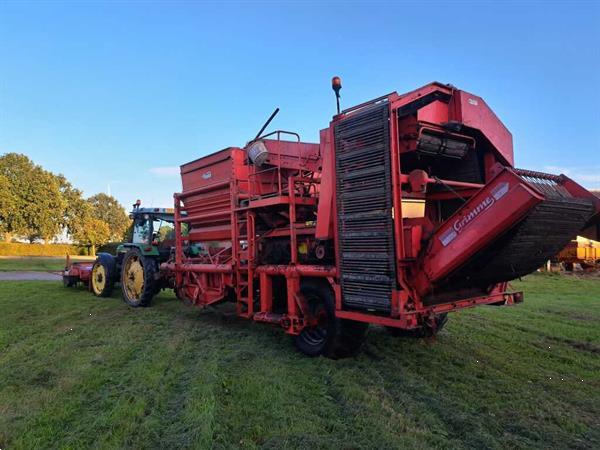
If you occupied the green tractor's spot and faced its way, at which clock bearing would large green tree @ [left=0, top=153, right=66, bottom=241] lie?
The large green tree is roughly at 1 o'clock from the green tractor.

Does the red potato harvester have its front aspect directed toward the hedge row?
yes

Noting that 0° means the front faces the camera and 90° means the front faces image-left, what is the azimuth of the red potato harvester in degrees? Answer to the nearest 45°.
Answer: approximately 135°

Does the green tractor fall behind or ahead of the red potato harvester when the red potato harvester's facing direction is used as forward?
ahead

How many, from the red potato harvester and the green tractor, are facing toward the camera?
0

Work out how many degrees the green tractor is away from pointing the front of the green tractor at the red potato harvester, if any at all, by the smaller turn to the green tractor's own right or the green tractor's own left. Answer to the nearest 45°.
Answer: approximately 135° to the green tractor's own left

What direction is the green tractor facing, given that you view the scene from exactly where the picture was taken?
facing away from the viewer and to the left of the viewer
